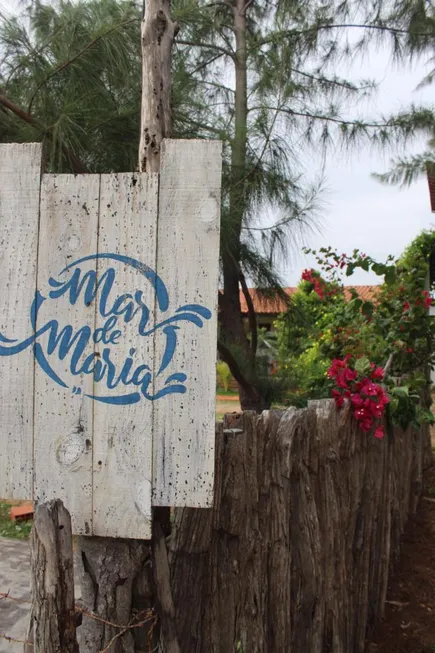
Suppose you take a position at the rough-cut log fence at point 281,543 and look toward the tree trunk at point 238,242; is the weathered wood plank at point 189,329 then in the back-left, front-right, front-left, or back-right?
back-left

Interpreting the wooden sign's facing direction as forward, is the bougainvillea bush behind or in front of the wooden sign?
behind

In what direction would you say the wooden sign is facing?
toward the camera
